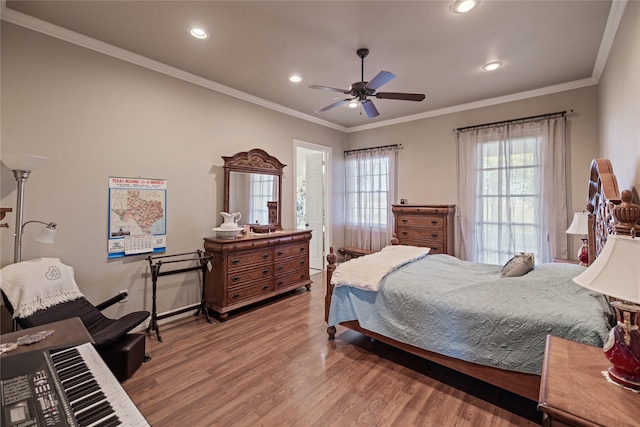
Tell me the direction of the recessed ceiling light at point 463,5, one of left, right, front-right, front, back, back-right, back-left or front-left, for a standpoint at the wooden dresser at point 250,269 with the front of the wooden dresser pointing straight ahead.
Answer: front

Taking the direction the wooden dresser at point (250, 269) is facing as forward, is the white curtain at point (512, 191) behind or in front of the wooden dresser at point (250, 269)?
in front

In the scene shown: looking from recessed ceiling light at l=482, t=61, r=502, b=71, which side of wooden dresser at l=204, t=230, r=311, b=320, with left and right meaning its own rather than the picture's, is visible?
front

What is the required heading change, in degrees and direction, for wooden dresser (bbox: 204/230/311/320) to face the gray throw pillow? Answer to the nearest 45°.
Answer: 0° — it already faces it

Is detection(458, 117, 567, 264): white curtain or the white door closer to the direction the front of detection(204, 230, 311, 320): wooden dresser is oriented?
the white curtain

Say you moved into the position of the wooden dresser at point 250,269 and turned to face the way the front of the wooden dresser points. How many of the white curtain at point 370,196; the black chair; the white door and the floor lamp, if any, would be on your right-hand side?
2

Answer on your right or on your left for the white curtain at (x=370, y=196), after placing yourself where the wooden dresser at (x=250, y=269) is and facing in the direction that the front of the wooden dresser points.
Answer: on your left

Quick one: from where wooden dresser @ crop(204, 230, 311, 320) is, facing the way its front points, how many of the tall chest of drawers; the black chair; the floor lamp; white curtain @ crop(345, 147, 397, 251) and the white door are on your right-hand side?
2

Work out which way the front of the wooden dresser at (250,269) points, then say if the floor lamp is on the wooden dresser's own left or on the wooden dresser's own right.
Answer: on the wooden dresser's own right

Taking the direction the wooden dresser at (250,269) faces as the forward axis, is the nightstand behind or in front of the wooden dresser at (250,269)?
in front

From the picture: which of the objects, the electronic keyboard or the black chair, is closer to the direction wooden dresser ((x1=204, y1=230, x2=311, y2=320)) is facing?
the electronic keyboard

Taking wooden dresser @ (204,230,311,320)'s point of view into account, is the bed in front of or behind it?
in front

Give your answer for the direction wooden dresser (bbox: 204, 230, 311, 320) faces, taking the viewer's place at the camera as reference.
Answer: facing the viewer and to the right of the viewer

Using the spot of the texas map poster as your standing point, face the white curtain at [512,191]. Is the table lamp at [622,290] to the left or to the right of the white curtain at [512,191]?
right

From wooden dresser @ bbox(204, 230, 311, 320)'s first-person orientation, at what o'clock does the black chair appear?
The black chair is roughly at 3 o'clock from the wooden dresser.

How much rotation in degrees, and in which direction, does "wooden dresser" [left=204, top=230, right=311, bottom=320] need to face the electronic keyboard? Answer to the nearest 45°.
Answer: approximately 45° to its right
